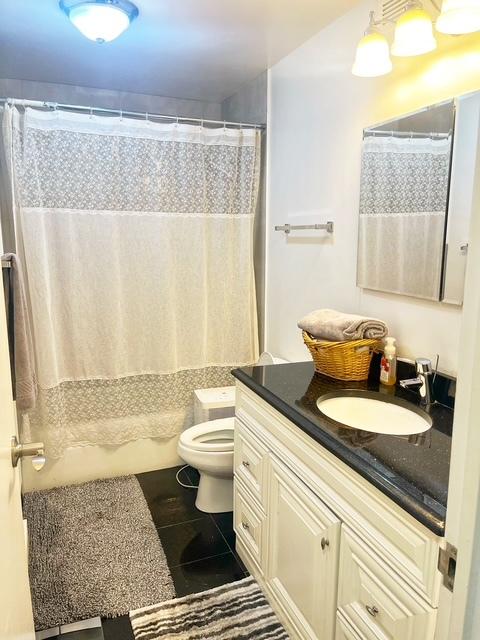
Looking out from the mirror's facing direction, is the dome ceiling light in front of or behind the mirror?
in front

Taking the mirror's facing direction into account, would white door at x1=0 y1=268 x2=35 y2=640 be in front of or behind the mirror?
in front

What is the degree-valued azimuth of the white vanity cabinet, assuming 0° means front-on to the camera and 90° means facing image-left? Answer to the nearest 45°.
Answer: approximately 45°

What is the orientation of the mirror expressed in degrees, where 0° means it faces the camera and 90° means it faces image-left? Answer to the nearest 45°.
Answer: approximately 45°

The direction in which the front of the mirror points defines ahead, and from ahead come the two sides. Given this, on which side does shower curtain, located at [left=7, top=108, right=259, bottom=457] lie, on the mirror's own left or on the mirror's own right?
on the mirror's own right

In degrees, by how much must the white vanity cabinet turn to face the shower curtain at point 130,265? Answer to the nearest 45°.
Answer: approximately 90° to its right

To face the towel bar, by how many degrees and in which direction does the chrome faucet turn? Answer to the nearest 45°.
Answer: approximately 90° to its right
